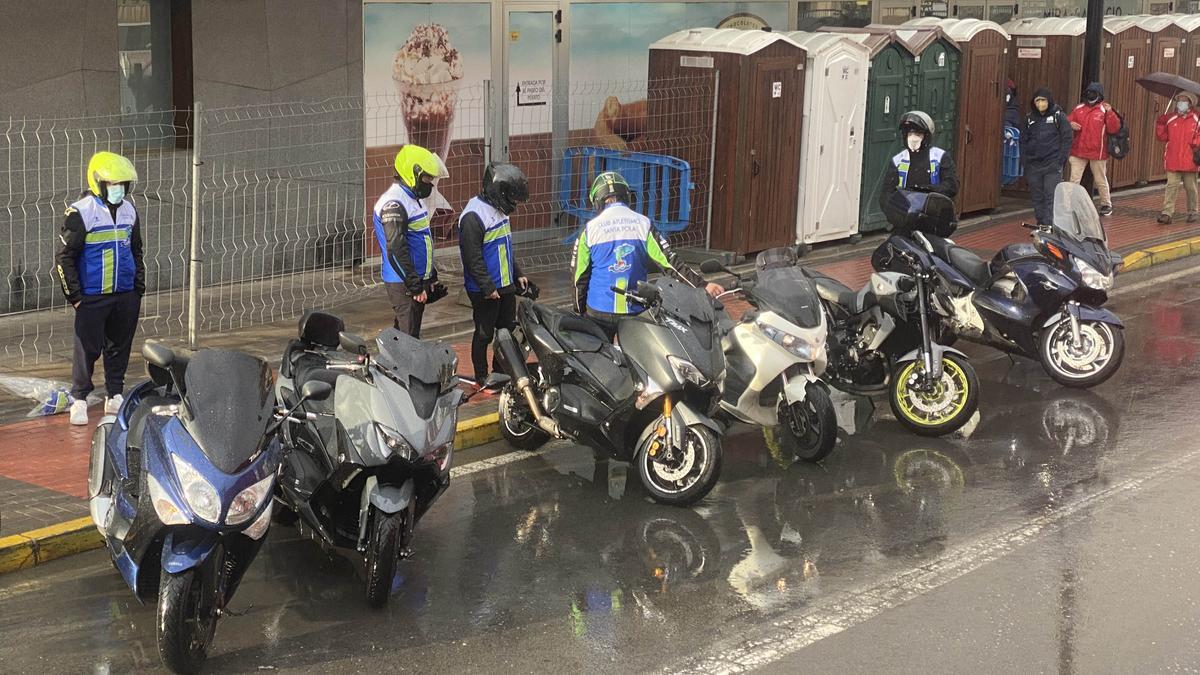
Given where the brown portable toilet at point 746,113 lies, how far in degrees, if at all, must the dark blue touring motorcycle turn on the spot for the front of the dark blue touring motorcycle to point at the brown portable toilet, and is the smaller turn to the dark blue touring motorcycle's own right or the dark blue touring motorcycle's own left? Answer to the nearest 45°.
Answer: approximately 180°

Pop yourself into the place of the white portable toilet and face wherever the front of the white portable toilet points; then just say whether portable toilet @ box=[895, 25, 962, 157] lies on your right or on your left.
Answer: on your left

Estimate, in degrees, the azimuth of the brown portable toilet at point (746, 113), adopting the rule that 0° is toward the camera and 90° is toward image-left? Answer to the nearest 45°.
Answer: approximately 315°

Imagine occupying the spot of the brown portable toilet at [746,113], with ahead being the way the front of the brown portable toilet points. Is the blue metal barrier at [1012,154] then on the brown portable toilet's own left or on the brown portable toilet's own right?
on the brown portable toilet's own left

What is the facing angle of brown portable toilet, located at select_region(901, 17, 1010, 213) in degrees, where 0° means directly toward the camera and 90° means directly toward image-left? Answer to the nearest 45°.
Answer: approximately 315°

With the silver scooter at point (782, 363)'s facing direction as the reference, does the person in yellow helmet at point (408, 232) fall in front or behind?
behind

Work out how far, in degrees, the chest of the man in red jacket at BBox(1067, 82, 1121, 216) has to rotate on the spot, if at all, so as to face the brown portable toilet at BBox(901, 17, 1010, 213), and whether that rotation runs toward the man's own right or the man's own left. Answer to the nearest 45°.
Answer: approximately 45° to the man's own right

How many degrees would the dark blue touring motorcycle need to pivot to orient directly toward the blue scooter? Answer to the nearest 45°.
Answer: approximately 90° to its right
